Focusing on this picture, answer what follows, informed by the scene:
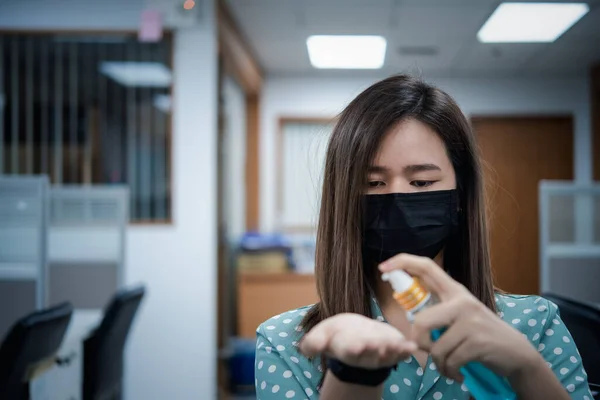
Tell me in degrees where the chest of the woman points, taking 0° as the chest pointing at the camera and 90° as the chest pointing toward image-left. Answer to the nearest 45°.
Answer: approximately 0°

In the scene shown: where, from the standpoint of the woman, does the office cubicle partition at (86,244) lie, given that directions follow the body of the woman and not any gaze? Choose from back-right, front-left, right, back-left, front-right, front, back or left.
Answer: back-right

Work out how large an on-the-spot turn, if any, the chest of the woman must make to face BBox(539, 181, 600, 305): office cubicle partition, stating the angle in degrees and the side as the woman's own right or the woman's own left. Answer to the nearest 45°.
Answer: approximately 180°

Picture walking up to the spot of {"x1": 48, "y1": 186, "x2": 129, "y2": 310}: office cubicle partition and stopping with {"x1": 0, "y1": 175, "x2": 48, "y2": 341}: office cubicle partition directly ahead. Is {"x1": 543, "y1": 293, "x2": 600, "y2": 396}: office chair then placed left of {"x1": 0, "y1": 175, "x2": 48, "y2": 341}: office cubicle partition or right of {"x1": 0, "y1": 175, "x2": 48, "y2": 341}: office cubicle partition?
left

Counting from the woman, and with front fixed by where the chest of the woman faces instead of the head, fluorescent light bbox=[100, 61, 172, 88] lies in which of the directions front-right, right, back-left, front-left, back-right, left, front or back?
back-right

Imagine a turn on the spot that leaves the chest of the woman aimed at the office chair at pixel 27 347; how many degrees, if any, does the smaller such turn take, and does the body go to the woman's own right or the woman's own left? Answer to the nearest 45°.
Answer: approximately 135° to the woman's own right

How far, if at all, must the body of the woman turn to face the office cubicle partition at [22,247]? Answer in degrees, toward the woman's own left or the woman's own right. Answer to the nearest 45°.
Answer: approximately 135° to the woman's own right

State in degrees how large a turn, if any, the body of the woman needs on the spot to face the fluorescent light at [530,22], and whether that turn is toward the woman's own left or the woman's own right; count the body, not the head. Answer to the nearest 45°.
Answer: approximately 135° to the woman's own left
